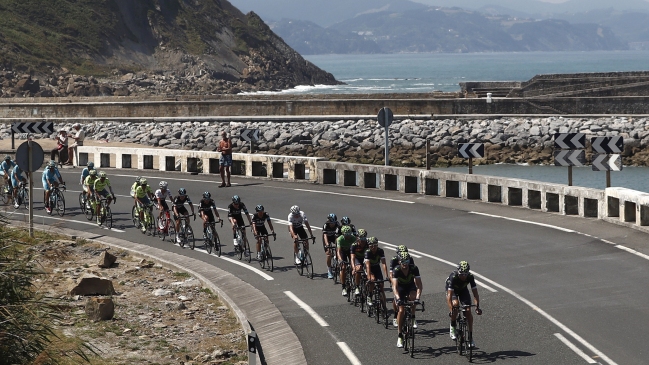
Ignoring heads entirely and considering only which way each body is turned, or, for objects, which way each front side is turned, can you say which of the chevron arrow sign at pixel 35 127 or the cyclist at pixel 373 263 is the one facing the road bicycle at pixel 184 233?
the chevron arrow sign

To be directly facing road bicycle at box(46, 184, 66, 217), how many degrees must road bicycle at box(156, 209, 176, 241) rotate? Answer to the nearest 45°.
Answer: approximately 180°

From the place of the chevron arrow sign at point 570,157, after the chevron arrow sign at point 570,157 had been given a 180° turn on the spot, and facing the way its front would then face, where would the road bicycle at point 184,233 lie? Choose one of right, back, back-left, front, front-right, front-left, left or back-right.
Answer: back-left

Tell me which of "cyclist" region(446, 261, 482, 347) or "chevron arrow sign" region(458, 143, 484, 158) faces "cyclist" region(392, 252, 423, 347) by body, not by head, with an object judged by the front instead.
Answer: the chevron arrow sign

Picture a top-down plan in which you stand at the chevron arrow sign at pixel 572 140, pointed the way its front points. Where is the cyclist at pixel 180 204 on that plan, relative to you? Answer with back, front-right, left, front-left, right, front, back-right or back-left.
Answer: front-right

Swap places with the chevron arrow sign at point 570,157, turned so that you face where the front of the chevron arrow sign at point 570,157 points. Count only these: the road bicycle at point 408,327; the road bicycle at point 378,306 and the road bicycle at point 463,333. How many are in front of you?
3

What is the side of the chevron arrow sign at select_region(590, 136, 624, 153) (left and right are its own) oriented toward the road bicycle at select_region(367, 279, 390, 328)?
front

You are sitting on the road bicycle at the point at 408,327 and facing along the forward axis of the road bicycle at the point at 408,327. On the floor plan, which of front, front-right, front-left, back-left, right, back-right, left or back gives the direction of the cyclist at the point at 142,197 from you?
back-right
